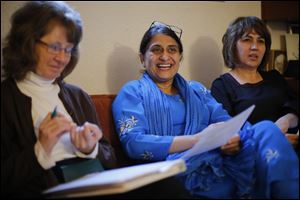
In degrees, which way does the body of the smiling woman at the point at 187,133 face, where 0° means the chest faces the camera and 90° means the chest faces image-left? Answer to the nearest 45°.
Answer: approximately 315°

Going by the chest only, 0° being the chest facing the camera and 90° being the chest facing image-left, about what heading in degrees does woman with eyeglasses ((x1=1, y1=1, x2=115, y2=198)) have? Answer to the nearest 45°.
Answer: approximately 315°
